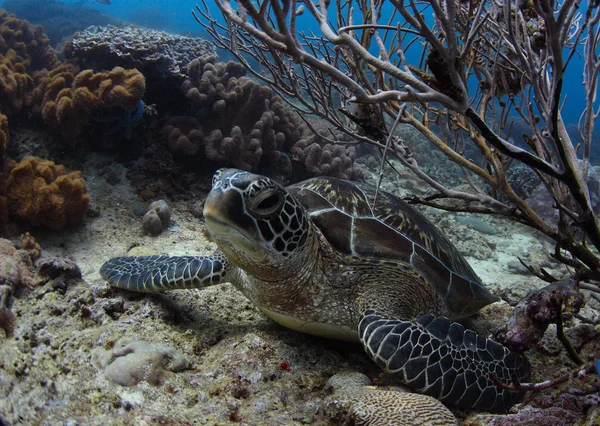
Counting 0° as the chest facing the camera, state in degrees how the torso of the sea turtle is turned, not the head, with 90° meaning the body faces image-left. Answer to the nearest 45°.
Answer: approximately 45°

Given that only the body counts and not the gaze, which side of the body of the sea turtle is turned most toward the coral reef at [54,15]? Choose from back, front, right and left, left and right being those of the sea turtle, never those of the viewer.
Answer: right

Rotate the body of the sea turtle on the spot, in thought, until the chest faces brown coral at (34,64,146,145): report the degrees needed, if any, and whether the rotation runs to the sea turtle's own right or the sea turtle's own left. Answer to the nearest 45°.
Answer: approximately 90° to the sea turtle's own right

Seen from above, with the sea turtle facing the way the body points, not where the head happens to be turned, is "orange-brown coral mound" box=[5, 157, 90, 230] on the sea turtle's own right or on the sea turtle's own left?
on the sea turtle's own right

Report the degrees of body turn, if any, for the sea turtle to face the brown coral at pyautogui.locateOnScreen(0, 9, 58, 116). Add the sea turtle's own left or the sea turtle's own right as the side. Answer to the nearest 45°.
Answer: approximately 90° to the sea turtle's own right

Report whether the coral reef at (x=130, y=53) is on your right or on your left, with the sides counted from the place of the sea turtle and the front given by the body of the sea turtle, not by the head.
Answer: on your right
